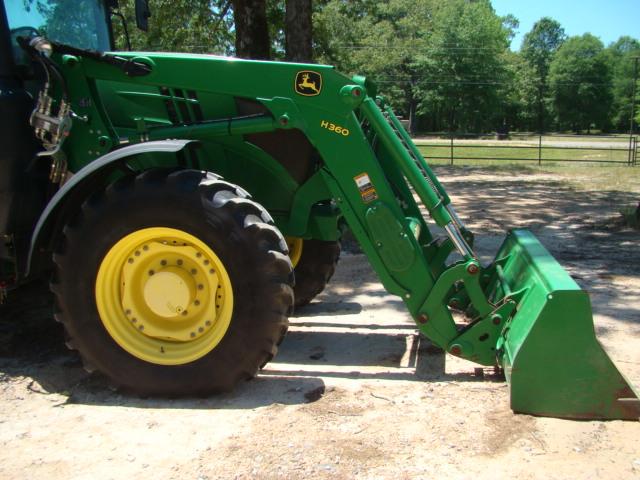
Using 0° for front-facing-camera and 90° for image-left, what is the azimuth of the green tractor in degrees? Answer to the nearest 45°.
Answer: approximately 270°
